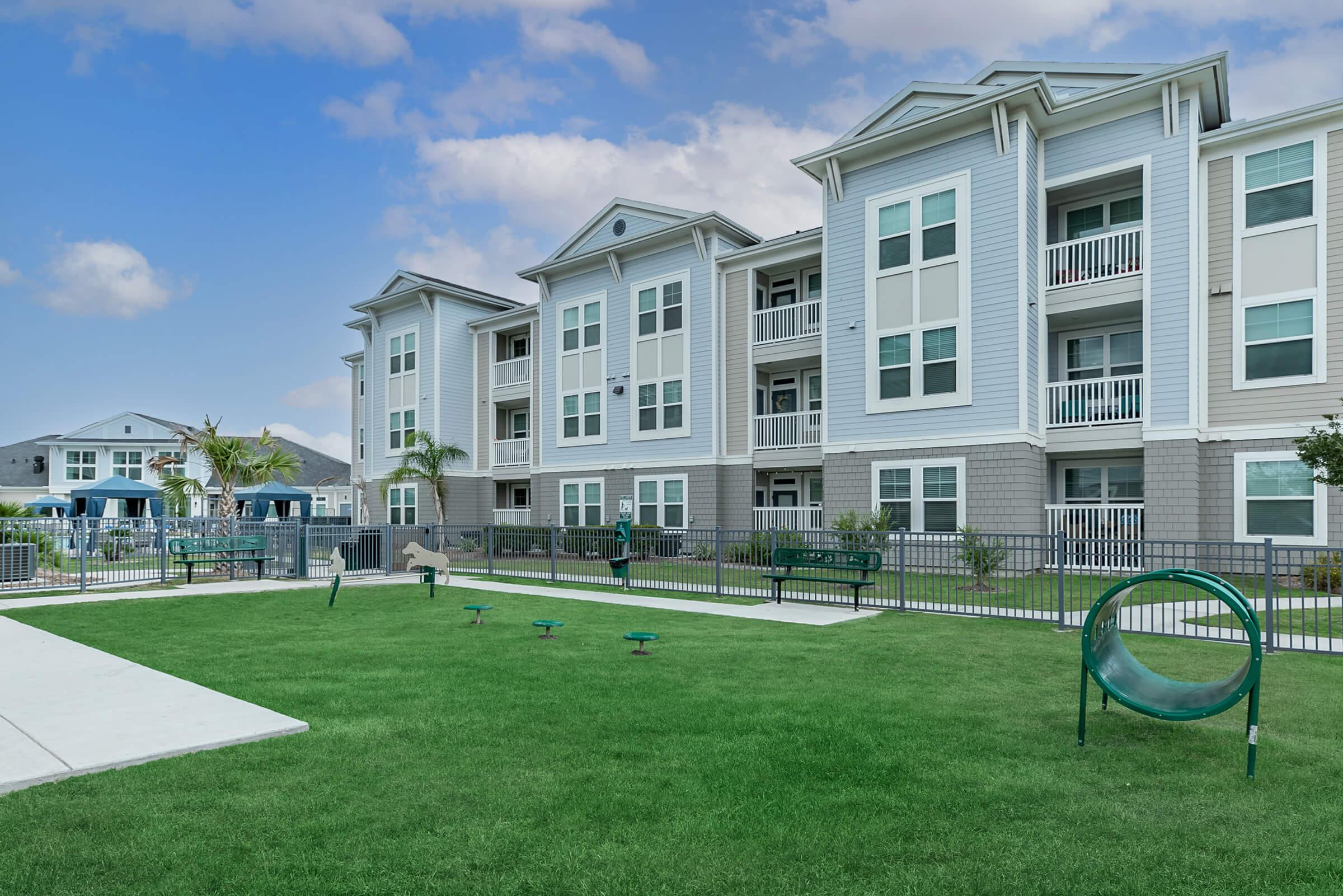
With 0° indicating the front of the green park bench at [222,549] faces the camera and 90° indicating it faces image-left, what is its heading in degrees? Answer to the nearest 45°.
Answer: approximately 315°

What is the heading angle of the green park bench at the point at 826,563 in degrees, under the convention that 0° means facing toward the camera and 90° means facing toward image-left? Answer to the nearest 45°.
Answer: approximately 45°

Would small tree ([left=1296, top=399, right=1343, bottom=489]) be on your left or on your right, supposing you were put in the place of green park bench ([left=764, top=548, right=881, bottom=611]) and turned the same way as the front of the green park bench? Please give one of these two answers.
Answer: on your left

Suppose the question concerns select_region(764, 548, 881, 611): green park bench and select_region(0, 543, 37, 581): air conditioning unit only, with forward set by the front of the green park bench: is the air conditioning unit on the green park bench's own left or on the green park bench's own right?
on the green park bench's own right

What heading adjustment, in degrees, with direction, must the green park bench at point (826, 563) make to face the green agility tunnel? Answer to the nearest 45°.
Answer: approximately 45° to its left

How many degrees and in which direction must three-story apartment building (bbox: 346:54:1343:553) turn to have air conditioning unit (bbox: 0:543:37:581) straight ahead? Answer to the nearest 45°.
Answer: approximately 45° to its right
